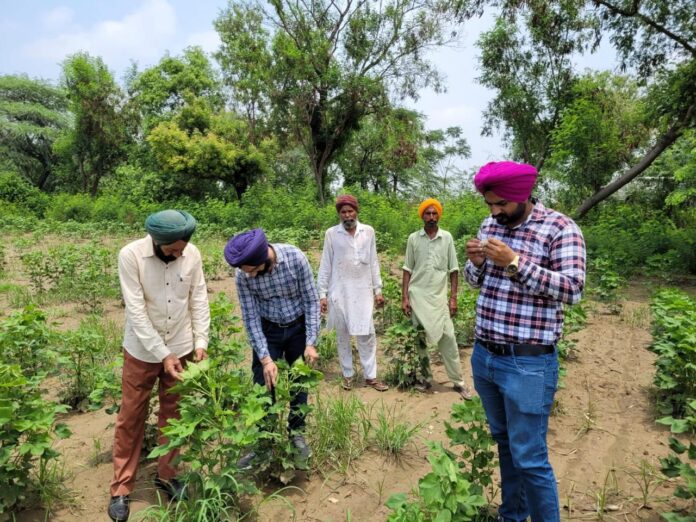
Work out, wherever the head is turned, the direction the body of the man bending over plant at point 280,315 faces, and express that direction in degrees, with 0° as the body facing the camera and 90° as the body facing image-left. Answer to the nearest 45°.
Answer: approximately 45°

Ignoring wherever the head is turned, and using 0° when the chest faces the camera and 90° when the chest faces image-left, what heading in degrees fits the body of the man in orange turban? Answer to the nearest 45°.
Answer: approximately 0°

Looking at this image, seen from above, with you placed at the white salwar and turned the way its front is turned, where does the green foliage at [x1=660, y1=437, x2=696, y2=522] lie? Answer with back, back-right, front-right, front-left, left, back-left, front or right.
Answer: front-left

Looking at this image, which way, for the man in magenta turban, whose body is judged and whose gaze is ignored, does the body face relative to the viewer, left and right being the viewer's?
facing the viewer and to the left of the viewer

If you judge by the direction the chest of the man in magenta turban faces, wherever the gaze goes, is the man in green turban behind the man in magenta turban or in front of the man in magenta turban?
in front

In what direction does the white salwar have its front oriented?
toward the camera

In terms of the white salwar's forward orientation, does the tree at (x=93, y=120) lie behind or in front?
behind

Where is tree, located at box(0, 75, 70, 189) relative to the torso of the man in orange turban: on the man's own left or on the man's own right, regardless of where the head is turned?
on the man's own right

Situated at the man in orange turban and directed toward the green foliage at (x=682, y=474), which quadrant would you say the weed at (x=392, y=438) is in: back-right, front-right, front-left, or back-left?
front-right

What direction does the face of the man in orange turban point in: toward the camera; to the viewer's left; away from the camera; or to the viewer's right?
toward the camera

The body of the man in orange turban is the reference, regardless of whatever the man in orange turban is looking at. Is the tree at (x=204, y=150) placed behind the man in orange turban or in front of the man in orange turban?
behind

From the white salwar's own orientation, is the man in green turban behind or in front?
in front

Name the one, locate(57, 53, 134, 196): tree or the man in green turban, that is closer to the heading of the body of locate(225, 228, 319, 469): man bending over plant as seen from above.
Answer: the man in green turban

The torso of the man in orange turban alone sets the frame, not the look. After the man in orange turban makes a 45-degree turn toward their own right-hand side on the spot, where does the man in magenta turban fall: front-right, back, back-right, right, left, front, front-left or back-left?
front-left

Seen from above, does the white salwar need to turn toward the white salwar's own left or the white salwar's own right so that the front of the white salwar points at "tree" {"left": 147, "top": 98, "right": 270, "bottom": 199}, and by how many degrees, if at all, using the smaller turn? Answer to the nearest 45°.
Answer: approximately 180°

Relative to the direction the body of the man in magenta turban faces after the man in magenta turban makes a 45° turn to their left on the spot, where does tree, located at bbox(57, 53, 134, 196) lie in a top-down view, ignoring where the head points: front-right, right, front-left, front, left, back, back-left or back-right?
back-right
